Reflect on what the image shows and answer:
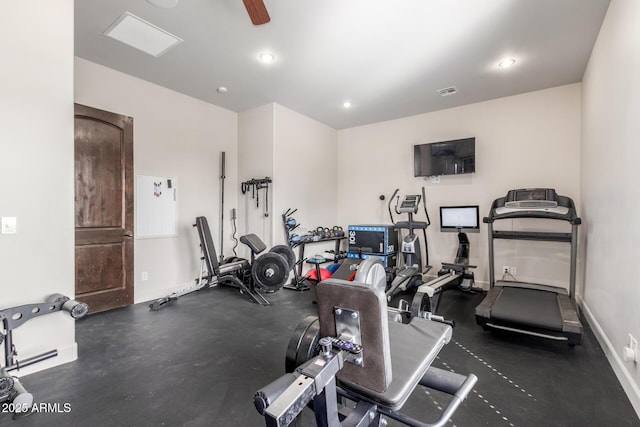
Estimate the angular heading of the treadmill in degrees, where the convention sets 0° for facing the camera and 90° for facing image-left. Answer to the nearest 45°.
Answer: approximately 180°

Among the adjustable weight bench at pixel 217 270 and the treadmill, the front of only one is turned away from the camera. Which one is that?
the treadmill

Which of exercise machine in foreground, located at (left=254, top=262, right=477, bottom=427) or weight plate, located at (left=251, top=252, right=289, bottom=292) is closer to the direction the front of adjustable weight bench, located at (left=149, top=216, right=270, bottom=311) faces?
the weight plate

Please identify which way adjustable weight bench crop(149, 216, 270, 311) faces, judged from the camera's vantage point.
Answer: facing to the right of the viewer

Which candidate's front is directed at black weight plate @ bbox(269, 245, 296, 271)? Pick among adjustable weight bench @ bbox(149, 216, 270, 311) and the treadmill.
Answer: the adjustable weight bench

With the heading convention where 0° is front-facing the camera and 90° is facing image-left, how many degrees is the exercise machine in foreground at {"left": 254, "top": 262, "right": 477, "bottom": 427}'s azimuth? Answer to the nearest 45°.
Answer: approximately 225°

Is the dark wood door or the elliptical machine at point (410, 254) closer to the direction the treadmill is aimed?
the elliptical machine

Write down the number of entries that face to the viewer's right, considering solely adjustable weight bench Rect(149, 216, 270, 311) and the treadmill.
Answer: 1
